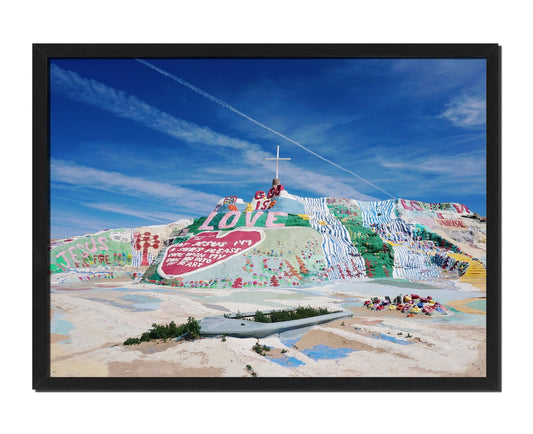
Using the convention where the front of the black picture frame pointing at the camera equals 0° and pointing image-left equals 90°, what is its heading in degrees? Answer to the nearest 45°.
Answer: approximately 0°
